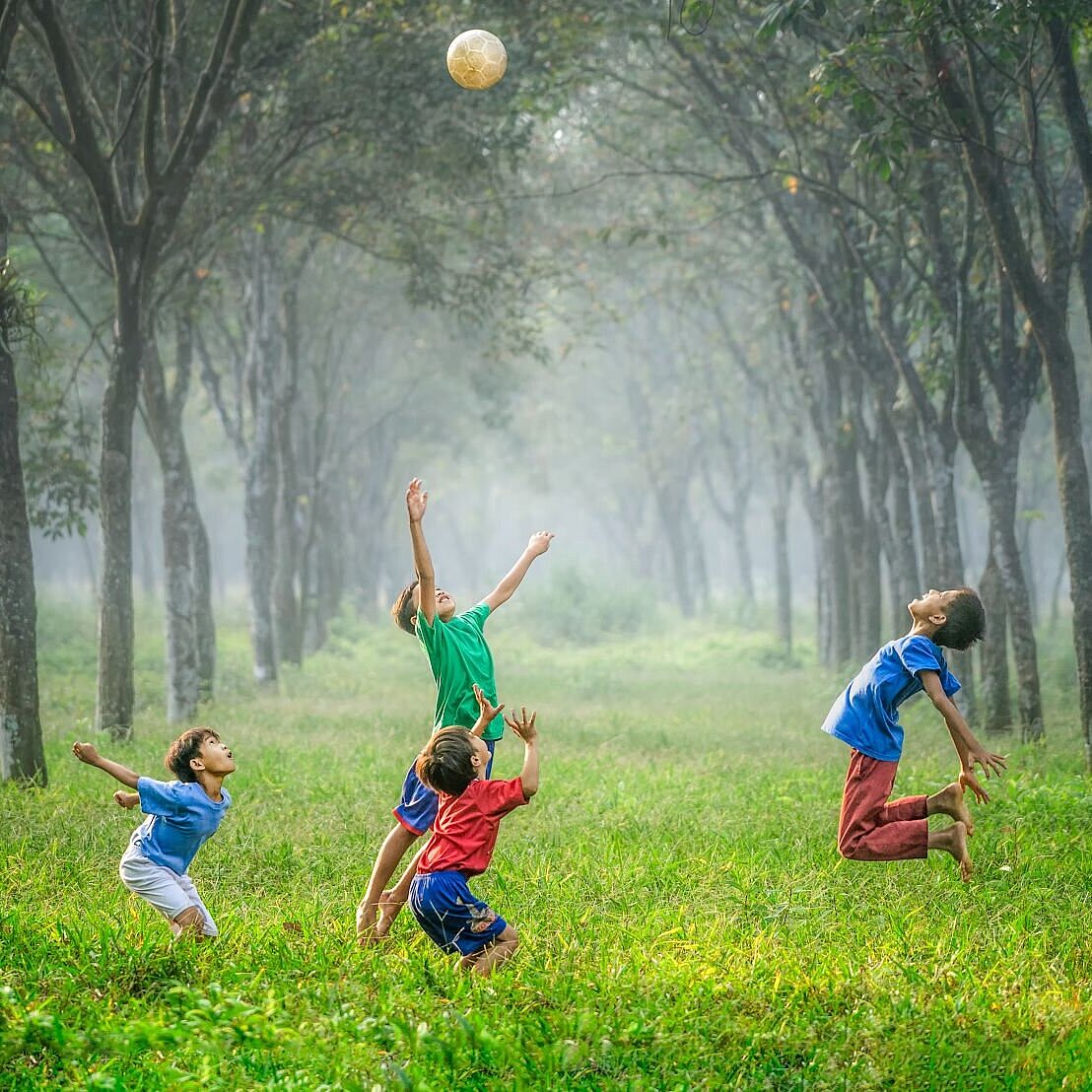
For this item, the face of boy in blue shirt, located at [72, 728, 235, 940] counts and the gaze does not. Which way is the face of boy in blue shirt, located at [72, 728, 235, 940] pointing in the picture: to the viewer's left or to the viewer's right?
to the viewer's right

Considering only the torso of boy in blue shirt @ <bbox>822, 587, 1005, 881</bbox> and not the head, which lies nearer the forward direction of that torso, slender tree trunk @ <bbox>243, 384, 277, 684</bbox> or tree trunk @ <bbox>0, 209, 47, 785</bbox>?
the tree trunk

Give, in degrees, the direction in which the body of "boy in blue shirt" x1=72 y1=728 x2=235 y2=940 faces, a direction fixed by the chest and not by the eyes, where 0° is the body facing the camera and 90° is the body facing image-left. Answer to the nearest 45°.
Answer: approximately 270°

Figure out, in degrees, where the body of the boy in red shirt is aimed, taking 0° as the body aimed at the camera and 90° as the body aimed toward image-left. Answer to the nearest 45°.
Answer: approximately 225°

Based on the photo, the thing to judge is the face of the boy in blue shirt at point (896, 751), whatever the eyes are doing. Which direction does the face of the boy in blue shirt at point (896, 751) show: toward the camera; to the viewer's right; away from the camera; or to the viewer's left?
to the viewer's left

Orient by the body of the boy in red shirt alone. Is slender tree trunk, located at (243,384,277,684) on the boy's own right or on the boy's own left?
on the boy's own left

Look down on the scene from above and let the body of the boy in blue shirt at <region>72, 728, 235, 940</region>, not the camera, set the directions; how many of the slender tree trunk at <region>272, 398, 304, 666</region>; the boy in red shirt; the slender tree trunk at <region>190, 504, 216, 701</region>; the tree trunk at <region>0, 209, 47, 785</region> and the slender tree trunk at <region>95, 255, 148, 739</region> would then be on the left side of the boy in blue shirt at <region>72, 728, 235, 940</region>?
4

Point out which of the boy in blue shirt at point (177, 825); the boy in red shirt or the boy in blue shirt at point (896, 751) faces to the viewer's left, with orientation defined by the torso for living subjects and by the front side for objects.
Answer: the boy in blue shirt at point (896, 751)

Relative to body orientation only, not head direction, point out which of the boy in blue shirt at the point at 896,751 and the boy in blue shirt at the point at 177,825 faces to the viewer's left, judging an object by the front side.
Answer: the boy in blue shirt at the point at 896,751

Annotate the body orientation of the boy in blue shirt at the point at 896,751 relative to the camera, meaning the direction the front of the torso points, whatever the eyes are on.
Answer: to the viewer's left

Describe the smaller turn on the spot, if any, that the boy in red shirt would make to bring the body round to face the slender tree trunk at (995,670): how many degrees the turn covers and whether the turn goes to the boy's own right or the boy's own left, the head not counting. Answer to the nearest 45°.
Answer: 0° — they already face it

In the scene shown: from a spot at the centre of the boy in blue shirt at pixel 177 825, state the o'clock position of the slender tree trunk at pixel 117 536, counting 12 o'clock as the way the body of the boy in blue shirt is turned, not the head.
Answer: The slender tree trunk is roughly at 9 o'clock from the boy in blue shirt.

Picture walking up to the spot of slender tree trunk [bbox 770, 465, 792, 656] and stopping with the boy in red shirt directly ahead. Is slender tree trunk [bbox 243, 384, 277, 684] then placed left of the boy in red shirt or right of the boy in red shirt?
right
